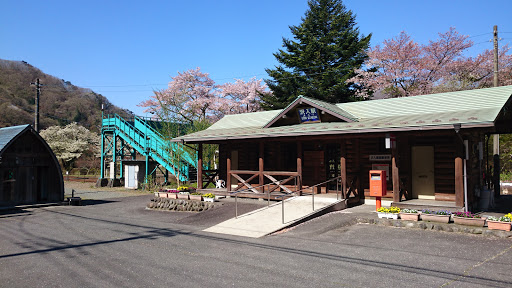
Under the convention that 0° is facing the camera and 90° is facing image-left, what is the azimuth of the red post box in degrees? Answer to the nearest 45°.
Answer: approximately 45°

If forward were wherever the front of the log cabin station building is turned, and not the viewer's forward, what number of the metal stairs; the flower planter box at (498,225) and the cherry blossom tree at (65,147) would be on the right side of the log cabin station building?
2

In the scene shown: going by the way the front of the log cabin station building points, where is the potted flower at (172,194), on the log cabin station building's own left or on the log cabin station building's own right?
on the log cabin station building's own right

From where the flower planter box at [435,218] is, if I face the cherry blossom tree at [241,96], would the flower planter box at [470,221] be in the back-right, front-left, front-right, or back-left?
back-right

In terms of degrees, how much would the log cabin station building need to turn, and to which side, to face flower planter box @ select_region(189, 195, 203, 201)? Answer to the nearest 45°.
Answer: approximately 45° to its right

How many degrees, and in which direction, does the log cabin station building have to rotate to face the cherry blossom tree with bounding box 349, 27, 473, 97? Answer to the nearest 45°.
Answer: approximately 135° to its right

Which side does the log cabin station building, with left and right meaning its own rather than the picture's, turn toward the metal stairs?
right

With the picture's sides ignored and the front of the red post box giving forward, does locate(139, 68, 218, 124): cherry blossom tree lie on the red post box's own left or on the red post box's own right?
on the red post box's own right

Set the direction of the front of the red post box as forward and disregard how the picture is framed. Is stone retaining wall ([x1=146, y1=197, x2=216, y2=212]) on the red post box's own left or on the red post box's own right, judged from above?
on the red post box's own right

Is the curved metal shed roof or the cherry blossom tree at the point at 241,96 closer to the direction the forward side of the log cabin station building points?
the curved metal shed roof

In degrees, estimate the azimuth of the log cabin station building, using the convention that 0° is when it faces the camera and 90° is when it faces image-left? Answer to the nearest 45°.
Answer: approximately 45°

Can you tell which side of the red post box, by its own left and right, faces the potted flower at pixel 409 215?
left
